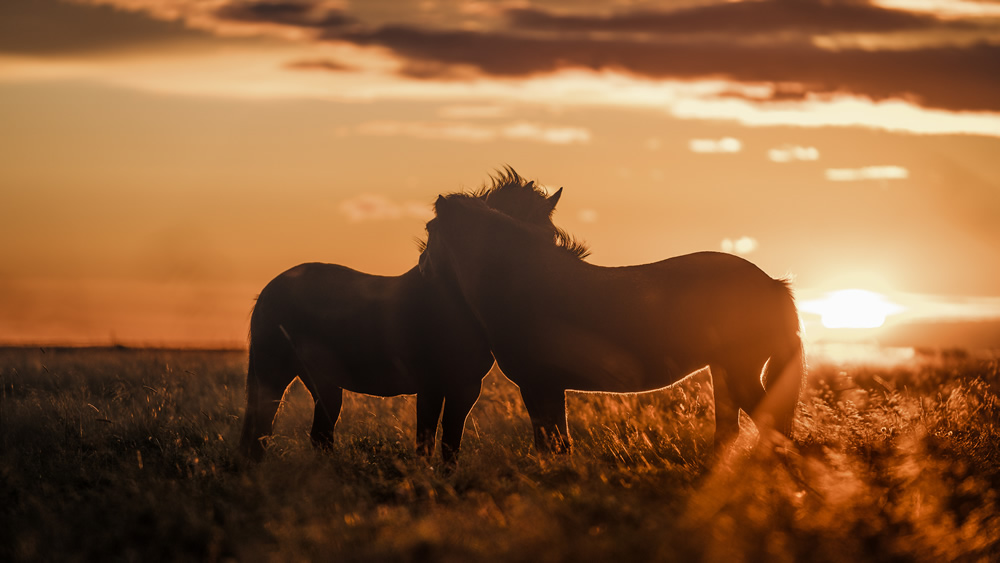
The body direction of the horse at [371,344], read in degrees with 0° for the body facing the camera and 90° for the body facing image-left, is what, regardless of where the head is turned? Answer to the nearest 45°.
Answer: approximately 270°

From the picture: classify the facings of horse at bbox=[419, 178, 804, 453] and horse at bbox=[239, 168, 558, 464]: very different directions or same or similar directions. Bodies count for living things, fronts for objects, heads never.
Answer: very different directions

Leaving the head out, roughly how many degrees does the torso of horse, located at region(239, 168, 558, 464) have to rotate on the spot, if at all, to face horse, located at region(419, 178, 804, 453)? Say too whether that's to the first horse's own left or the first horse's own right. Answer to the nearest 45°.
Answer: approximately 45° to the first horse's own right

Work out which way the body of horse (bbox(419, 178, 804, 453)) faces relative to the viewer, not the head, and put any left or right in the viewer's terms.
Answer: facing to the left of the viewer

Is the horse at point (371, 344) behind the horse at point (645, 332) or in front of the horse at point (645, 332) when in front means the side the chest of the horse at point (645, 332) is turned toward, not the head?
in front

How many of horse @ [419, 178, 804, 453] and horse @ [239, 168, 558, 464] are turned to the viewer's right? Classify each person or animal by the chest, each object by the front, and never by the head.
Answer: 1
